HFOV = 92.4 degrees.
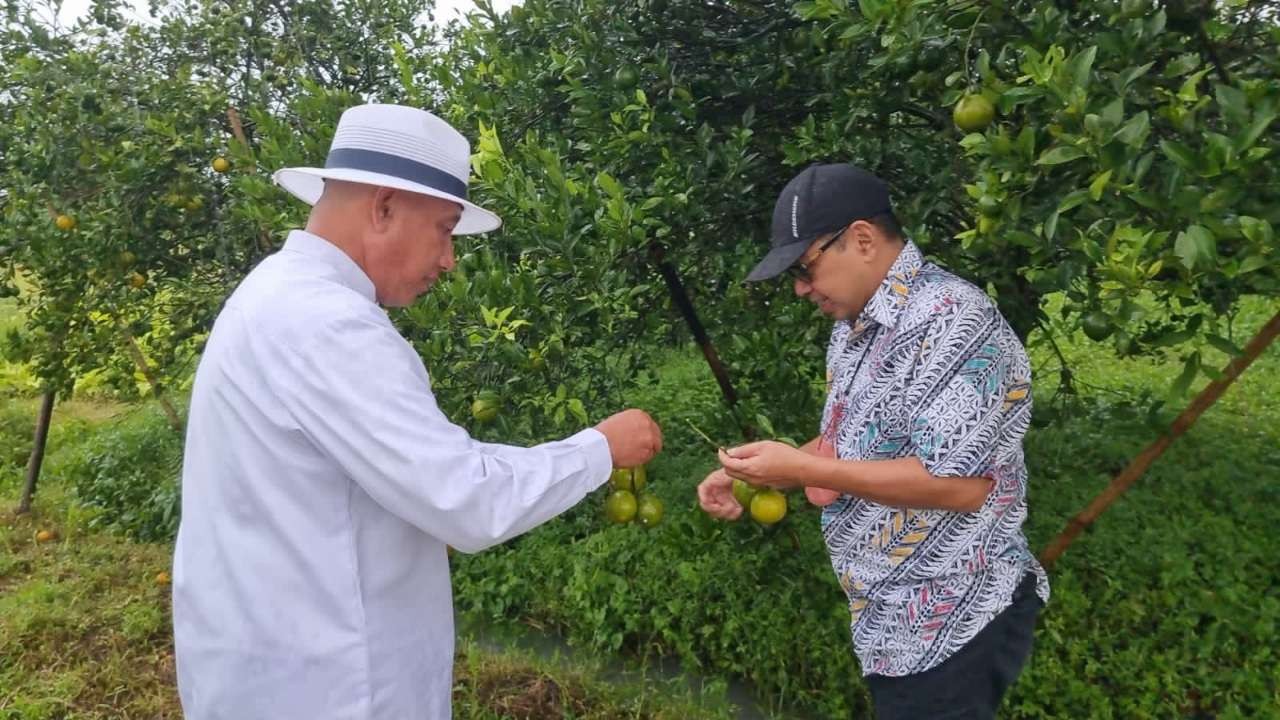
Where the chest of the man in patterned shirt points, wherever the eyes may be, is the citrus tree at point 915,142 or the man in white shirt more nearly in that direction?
the man in white shirt

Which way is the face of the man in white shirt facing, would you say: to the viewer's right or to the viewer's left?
to the viewer's right

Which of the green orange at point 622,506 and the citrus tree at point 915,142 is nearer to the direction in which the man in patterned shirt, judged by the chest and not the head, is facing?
the green orange

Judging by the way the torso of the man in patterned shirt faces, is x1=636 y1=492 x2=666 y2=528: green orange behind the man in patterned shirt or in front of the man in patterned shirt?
in front

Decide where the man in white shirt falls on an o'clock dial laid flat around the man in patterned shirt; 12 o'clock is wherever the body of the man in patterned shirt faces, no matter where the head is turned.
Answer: The man in white shirt is roughly at 11 o'clock from the man in patterned shirt.

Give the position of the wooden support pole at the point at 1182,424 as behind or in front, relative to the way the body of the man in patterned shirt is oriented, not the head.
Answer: behind

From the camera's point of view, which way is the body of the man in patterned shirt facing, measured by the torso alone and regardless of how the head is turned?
to the viewer's left

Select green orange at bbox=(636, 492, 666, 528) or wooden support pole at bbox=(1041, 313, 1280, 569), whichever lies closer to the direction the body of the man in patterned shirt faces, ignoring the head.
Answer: the green orange

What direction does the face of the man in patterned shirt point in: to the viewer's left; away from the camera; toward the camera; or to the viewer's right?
to the viewer's left
